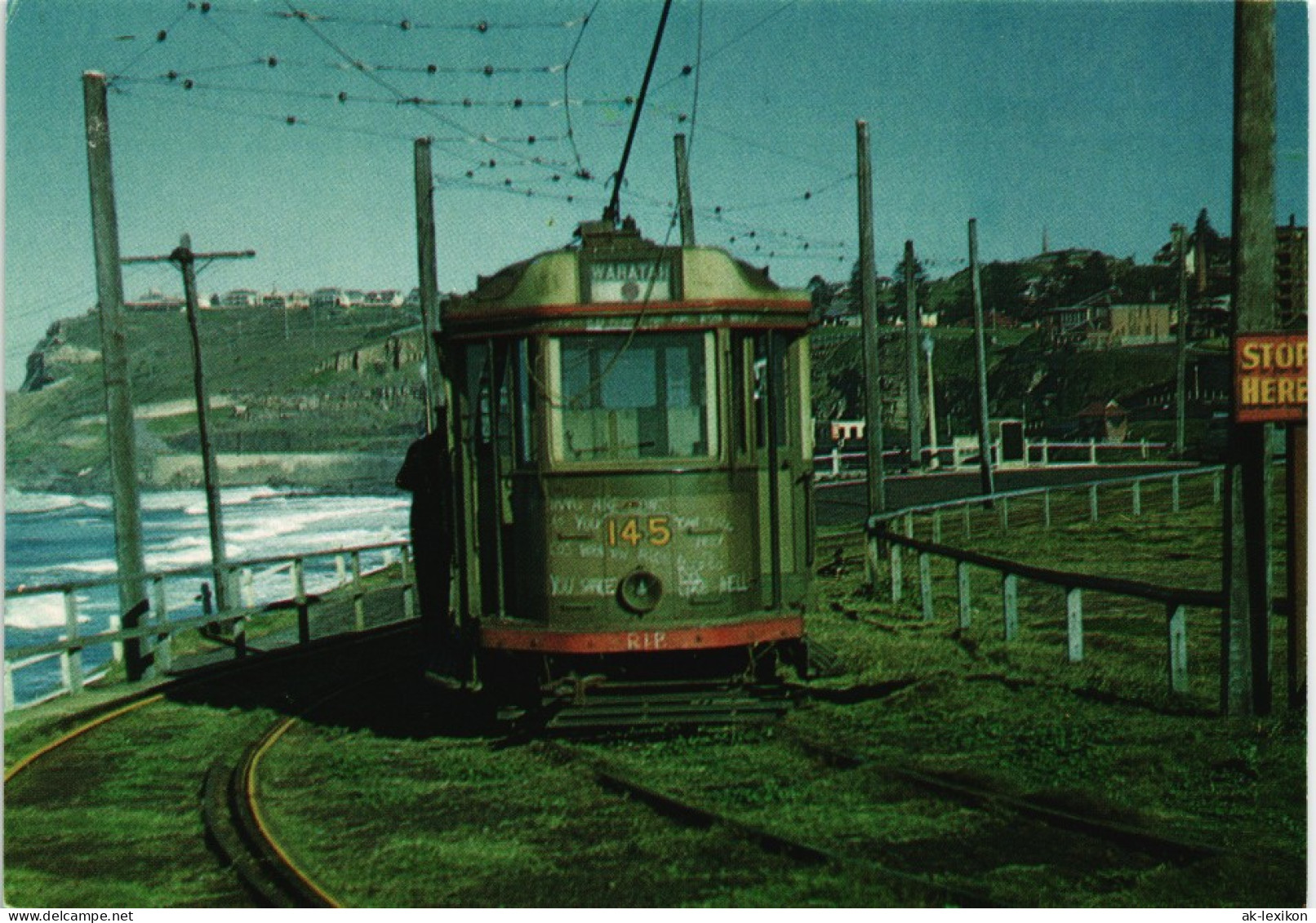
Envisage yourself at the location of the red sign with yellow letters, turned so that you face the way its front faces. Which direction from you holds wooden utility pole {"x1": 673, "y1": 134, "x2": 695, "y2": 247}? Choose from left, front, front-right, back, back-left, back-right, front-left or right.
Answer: back-right

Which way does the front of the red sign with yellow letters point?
toward the camera

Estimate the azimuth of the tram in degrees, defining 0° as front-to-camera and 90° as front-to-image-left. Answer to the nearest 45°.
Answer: approximately 0°

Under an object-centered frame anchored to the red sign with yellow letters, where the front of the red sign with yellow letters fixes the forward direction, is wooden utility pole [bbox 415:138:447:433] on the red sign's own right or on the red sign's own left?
on the red sign's own right

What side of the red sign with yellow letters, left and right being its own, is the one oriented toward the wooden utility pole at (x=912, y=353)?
back

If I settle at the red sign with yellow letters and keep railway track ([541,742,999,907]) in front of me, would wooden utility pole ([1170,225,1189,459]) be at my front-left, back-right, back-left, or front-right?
back-right

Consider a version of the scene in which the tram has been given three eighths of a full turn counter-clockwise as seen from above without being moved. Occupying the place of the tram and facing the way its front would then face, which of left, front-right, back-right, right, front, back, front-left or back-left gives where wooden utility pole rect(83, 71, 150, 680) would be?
left

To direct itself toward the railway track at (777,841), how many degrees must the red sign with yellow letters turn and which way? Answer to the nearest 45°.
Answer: approximately 45° to its right

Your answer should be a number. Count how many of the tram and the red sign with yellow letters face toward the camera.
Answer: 2

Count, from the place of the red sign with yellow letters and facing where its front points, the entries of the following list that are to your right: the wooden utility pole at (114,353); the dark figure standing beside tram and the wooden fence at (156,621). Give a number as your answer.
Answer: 3

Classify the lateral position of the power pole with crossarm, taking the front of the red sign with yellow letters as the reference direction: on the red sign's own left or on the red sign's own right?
on the red sign's own right

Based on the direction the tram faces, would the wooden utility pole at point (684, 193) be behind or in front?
behind

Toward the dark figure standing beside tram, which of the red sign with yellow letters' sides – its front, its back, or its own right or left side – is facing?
right
